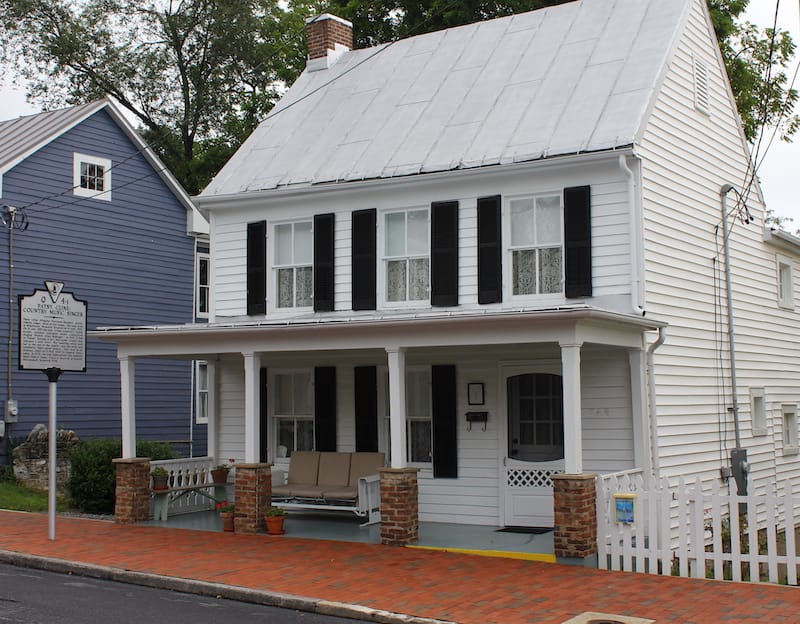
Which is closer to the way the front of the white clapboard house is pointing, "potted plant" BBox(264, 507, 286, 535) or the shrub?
the potted plant

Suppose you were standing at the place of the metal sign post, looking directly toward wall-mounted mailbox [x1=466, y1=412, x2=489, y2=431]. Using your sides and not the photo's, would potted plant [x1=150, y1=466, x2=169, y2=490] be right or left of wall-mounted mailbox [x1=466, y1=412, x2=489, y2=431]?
left

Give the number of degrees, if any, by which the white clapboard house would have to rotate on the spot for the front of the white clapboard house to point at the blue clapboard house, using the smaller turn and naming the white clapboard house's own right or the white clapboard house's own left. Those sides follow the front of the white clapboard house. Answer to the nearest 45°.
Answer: approximately 90° to the white clapboard house's own right

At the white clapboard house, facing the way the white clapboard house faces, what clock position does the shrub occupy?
The shrub is roughly at 2 o'clock from the white clapboard house.

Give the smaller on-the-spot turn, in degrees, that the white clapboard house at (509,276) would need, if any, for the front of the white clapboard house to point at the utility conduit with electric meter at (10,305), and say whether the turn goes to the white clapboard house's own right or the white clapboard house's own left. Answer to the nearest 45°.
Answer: approximately 90° to the white clapboard house's own right

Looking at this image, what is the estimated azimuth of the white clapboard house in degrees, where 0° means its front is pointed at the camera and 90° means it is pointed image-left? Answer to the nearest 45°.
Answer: approximately 45°

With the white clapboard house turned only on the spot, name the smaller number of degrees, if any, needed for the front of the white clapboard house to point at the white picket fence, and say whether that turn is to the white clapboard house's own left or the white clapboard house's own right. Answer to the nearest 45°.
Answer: approximately 45° to the white clapboard house's own left
